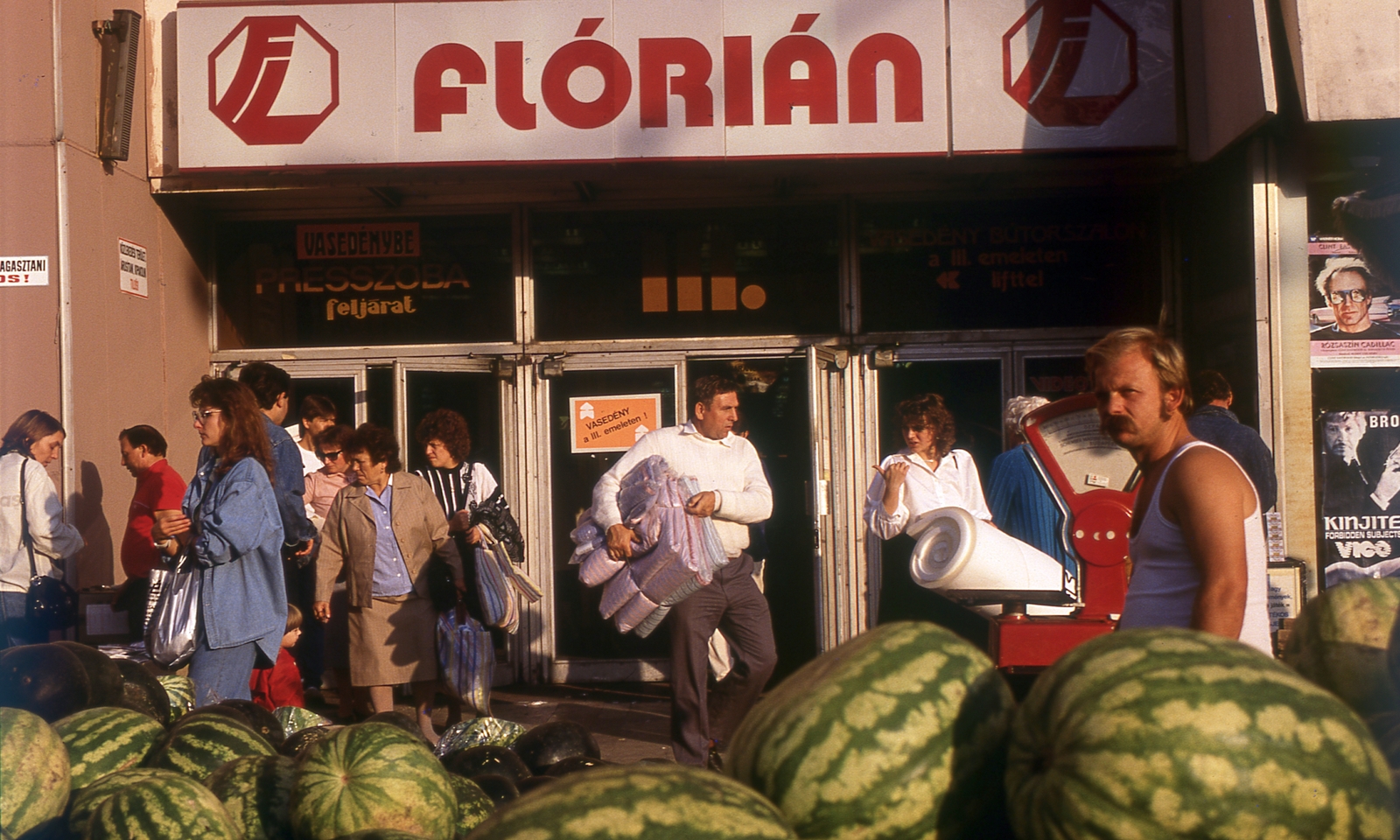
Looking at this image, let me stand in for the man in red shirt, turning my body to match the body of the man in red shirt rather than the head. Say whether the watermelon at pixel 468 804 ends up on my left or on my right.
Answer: on my left

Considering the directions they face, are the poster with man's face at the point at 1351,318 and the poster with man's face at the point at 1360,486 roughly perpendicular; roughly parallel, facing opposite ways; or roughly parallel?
roughly parallel

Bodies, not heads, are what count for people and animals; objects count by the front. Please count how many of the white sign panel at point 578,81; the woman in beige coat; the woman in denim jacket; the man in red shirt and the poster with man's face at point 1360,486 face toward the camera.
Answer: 3

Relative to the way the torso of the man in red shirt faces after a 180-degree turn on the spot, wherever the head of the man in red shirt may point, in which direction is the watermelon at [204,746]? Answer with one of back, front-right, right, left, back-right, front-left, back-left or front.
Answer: right

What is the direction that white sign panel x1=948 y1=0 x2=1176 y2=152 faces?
toward the camera

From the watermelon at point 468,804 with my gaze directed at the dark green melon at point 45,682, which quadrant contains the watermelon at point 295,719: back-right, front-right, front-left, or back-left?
front-right

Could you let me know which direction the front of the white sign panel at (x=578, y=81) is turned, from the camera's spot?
facing the viewer

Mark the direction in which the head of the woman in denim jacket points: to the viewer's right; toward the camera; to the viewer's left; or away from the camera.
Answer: to the viewer's left

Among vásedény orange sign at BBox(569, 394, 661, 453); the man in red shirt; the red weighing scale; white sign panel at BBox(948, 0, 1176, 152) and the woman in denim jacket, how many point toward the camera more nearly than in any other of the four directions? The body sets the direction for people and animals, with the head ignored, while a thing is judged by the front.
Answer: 3

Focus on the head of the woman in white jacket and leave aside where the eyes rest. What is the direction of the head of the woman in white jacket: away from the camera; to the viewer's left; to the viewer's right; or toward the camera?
to the viewer's right

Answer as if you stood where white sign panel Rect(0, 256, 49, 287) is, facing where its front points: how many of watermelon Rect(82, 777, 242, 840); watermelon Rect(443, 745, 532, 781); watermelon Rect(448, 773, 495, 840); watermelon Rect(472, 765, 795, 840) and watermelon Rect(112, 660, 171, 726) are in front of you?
5

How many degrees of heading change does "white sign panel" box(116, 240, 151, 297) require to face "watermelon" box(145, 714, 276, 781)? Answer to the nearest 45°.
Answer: approximately 45° to its right

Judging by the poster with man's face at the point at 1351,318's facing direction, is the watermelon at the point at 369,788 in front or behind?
in front

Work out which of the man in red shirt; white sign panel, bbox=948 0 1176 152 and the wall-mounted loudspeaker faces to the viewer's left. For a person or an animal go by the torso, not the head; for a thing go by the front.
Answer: the man in red shirt

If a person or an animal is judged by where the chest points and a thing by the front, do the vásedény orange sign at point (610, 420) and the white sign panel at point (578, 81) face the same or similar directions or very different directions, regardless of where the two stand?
same or similar directions

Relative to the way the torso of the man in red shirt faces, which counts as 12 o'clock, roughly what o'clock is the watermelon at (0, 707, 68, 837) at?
The watermelon is roughly at 9 o'clock from the man in red shirt.

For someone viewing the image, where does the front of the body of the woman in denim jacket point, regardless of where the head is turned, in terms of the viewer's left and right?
facing to the left of the viewer

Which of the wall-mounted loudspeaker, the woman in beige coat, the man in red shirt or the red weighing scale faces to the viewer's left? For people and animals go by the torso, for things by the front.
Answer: the man in red shirt

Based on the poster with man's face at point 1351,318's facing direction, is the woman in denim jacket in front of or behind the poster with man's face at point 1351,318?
in front

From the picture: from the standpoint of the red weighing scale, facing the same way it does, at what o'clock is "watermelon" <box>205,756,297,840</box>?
The watermelon is roughly at 1 o'clock from the red weighing scale.

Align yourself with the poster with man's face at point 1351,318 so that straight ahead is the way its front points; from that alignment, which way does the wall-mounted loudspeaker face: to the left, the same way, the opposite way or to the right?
to the left

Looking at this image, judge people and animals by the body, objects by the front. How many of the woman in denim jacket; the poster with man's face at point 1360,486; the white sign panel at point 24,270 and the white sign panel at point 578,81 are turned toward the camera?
3

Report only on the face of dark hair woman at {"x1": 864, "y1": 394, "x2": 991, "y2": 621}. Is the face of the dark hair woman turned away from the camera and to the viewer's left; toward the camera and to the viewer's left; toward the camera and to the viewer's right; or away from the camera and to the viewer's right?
toward the camera and to the viewer's left
